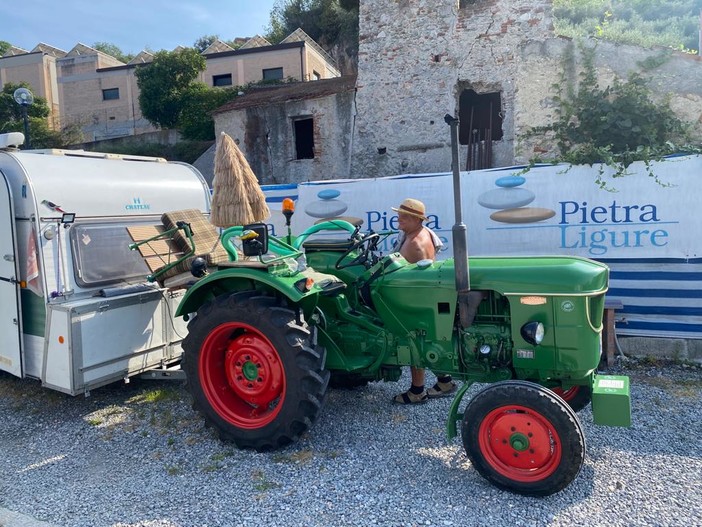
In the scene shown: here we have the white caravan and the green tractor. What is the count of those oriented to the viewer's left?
0

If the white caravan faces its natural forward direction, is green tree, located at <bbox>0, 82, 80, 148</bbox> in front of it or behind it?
behind

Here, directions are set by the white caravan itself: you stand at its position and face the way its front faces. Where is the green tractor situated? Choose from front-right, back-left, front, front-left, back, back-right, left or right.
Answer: front

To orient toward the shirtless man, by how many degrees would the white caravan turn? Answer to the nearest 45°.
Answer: approximately 45° to its left

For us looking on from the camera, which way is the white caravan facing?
facing the viewer and to the right of the viewer

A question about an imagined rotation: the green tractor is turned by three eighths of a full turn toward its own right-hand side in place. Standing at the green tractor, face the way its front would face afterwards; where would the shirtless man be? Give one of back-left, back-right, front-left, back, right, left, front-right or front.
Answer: right

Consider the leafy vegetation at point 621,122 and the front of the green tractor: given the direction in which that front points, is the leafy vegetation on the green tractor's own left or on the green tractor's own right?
on the green tractor's own left

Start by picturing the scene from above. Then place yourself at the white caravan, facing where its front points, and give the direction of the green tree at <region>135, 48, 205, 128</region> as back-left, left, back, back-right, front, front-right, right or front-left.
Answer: back-left

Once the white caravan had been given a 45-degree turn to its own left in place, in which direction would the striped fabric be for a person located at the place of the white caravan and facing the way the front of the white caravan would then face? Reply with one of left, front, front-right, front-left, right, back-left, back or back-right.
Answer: front

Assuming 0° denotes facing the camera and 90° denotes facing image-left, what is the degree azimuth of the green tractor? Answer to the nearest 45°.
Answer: approximately 315°
